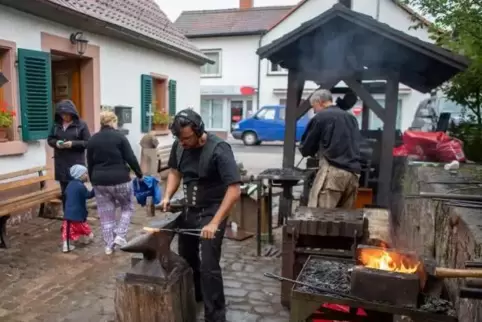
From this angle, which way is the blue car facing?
to the viewer's left

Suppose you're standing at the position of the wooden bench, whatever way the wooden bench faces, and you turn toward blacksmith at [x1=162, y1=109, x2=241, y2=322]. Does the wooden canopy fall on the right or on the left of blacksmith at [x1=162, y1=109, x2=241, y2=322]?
left

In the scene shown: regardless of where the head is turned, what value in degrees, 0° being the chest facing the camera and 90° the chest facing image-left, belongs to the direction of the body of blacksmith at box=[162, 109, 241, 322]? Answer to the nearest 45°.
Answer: approximately 45°

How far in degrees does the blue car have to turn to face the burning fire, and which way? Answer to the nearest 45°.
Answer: approximately 90° to its left

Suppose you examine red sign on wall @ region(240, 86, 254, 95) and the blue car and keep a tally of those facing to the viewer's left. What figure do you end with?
1

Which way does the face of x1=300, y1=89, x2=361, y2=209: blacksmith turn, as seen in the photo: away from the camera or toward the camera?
away from the camera

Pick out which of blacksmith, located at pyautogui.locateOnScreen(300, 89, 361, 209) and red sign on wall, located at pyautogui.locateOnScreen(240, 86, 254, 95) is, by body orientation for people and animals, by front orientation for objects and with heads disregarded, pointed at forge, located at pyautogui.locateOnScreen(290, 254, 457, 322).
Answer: the red sign on wall

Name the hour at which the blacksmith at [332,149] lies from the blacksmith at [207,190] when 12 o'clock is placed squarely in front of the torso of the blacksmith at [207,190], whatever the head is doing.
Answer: the blacksmith at [332,149] is roughly at 6 o'clock from the blacksmith at [207,190].
